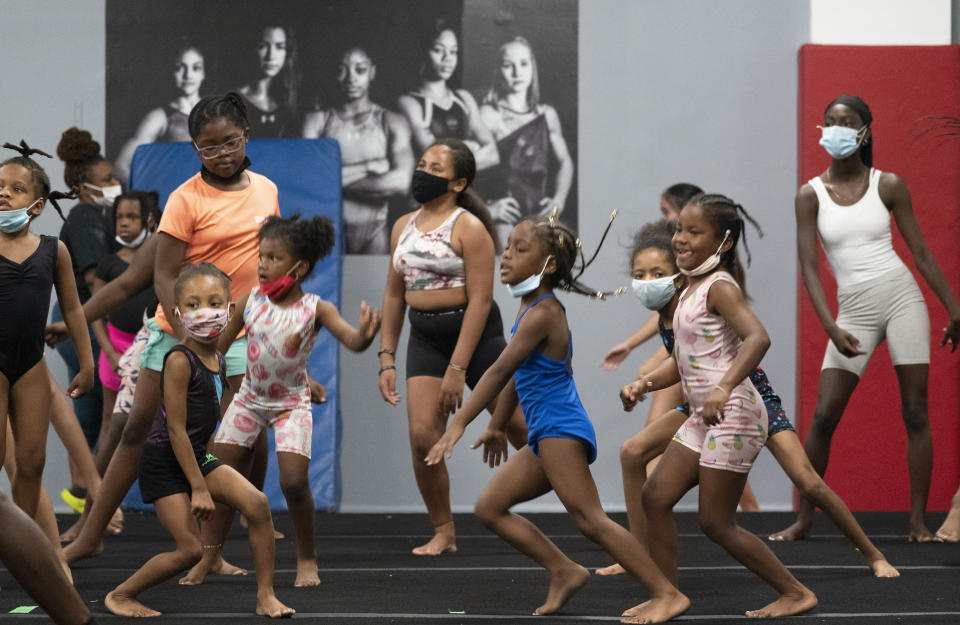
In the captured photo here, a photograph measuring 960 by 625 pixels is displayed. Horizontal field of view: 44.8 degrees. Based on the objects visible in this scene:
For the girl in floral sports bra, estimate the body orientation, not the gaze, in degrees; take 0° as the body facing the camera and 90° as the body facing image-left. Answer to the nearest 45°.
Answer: approximately 45°

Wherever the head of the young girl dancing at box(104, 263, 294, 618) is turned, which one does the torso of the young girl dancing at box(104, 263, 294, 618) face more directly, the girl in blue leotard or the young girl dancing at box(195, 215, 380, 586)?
the girl in blue leotard

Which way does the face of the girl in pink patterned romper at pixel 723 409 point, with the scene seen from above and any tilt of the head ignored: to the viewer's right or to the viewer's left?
to the viewer's left

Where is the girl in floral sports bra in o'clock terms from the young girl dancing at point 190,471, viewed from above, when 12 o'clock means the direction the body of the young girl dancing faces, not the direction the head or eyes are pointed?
The girl in floral sports bra is roughly at 9 o'clock from the young girl dancing.

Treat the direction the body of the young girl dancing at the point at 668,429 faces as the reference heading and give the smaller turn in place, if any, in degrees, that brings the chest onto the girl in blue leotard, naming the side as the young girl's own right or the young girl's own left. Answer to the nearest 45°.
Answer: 0° — they already face them

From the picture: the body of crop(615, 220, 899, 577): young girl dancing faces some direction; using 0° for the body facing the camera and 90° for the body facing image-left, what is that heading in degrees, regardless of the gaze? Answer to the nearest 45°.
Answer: approximately 45°

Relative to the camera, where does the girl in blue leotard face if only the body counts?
to the viewer's left

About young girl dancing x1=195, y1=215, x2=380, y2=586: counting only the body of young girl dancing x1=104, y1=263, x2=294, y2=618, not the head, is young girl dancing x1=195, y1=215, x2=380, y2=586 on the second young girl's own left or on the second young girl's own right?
on the second young girl's own left

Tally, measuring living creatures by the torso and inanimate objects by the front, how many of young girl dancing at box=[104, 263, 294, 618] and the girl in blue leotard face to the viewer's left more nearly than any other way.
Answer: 1
